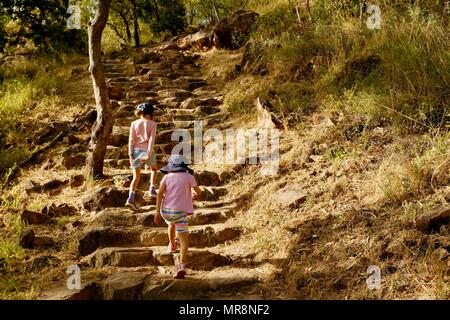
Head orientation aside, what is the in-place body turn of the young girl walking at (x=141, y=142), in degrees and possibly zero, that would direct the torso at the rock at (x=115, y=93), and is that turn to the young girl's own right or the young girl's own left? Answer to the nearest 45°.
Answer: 0° — they already face it

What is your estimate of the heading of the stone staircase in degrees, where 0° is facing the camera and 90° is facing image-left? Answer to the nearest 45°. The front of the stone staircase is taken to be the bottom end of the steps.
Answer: approximately 0°

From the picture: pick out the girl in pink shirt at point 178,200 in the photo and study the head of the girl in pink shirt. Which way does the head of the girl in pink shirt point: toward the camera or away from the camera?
away from the camera

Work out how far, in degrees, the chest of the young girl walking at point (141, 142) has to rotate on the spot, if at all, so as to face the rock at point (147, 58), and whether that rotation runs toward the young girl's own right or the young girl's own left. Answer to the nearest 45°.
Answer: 0° — they already face it

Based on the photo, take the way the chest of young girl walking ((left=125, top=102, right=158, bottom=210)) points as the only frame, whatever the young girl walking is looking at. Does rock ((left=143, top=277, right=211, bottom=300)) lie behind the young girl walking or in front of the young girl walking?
behind

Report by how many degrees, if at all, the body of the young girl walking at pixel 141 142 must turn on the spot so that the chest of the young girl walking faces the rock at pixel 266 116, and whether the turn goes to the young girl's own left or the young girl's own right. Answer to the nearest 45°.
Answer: approximately 45° to the young girl's own right

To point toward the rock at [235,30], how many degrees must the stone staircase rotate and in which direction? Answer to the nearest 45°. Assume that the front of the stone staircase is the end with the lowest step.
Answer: approximately 180°

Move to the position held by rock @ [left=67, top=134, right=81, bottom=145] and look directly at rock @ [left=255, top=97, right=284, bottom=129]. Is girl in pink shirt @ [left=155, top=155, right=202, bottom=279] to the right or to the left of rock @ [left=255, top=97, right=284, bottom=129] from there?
right

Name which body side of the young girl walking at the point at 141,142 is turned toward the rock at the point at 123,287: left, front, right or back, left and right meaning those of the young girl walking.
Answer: back

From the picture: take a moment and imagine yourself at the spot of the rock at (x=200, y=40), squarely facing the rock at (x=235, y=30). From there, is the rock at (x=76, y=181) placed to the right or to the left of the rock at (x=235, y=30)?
right

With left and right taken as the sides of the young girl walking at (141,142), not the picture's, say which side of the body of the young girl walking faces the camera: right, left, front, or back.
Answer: back
